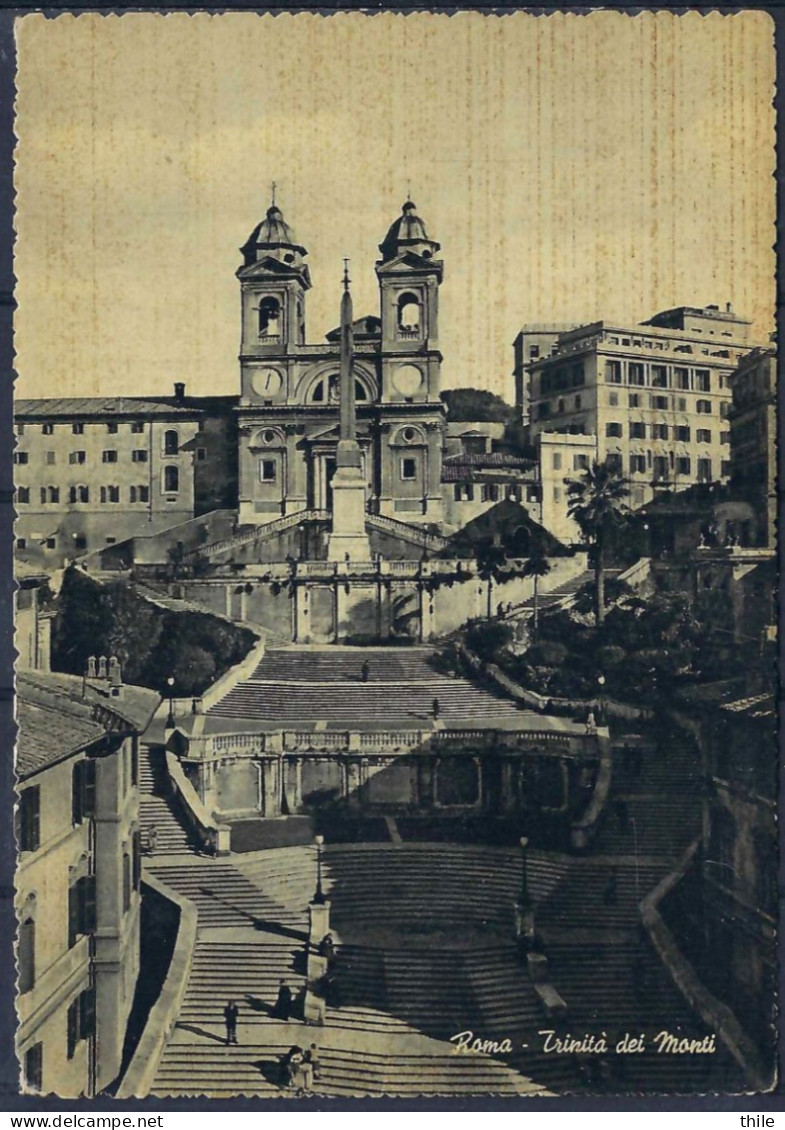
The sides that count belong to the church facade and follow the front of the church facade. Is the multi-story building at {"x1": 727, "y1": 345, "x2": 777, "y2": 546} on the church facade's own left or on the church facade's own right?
on the church facade's own left

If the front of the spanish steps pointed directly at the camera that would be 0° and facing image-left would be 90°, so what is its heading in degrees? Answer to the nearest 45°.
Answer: approximately 0°

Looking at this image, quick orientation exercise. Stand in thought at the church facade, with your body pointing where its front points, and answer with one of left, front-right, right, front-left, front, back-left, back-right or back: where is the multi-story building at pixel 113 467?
right

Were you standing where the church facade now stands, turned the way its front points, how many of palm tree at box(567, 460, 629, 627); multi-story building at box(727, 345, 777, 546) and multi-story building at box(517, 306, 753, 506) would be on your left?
3

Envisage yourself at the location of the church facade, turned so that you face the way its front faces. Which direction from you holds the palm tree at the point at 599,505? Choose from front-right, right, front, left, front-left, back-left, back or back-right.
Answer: left

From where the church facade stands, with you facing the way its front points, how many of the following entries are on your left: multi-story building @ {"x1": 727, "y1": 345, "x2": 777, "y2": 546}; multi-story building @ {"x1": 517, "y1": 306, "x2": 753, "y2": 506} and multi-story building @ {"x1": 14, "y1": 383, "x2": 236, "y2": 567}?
2

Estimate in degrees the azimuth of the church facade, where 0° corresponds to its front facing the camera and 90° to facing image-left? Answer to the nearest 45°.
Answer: approximately 0°

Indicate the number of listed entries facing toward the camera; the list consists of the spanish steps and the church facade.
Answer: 2
